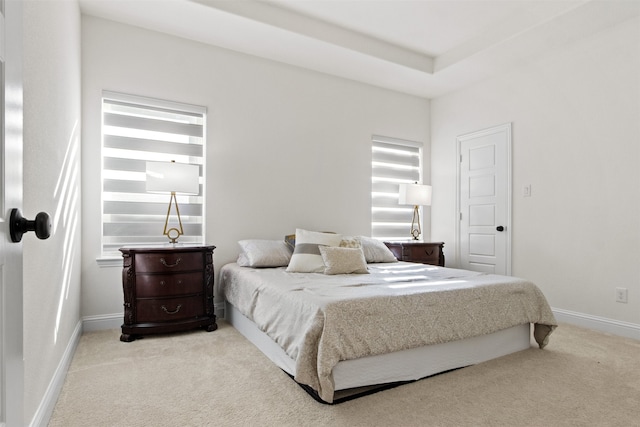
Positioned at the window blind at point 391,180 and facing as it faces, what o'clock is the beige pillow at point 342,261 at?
The beige pillow is roughly at 2 o'clock from the window blind.

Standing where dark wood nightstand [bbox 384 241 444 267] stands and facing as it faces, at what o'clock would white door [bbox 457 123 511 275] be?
The white door is roughly at 10 o'clock from the dark wood nightstand.

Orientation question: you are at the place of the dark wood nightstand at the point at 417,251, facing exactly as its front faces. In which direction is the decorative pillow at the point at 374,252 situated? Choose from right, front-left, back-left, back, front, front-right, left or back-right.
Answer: right

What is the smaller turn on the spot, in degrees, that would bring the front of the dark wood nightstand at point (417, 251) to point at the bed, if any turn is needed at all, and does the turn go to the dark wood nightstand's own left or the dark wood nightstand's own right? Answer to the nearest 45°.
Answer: approximately 45° to the dark wood nightstand's own right

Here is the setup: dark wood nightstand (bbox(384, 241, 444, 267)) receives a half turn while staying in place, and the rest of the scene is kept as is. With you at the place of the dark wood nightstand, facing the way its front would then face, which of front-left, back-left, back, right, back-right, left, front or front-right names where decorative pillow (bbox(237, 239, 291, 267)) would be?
left

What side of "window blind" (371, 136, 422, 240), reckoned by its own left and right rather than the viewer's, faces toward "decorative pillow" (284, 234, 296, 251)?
right

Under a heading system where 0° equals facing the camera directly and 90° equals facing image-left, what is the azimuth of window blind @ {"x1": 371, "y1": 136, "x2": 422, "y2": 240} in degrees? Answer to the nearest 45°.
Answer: approximately 315°

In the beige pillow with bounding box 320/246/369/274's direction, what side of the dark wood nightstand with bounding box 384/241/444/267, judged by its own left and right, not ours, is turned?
right

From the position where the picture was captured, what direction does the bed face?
facing the viewer and to the right of the viewer

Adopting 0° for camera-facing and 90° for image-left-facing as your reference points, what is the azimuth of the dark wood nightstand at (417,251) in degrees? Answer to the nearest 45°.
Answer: approximately 315°

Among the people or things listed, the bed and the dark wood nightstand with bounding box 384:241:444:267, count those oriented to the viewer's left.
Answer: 0

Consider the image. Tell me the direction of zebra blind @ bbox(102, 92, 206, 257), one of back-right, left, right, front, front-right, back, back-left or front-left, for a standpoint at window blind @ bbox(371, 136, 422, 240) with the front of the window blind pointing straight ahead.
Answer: right

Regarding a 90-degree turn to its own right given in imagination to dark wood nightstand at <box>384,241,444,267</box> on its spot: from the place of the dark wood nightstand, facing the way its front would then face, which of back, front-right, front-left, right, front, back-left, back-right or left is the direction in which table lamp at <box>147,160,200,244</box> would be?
front
